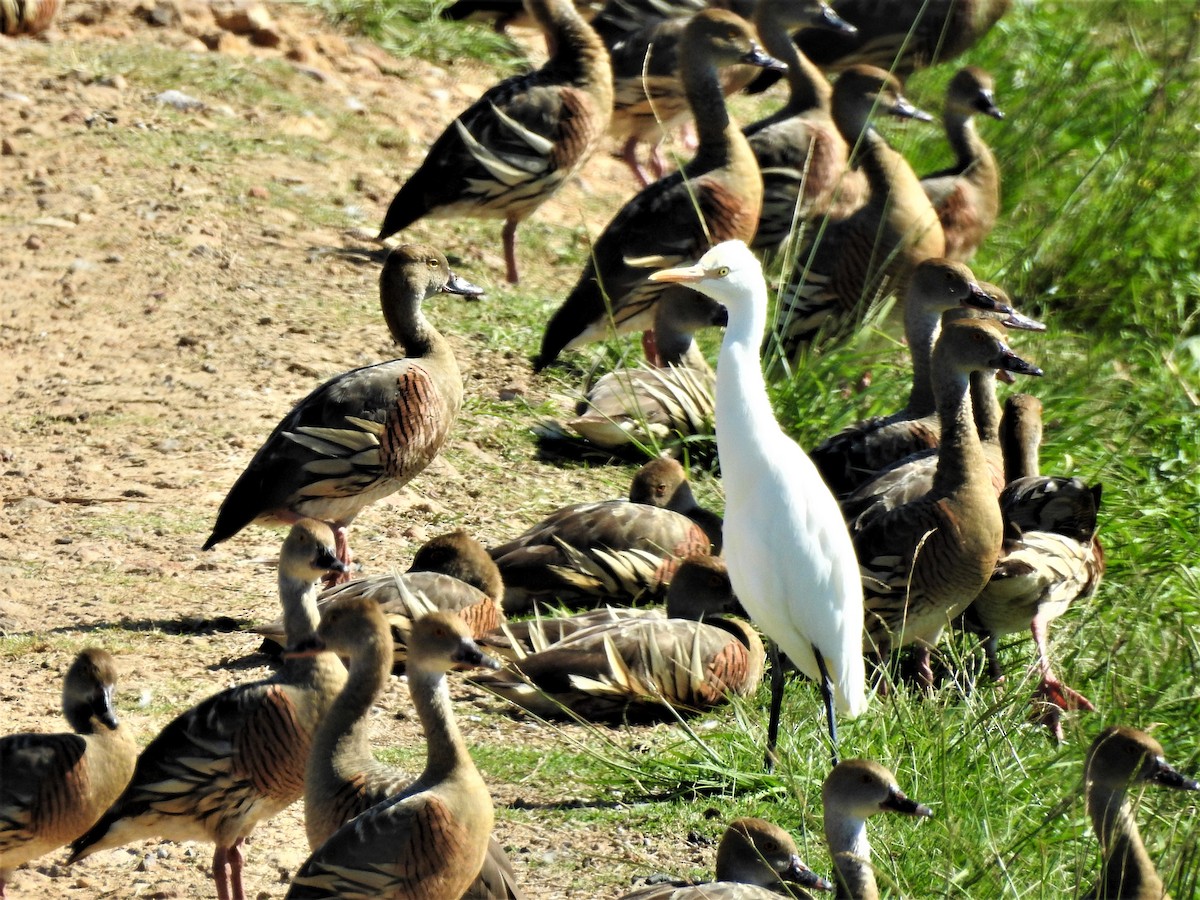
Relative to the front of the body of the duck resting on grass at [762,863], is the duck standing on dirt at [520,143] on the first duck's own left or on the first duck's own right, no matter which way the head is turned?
on the first duck's own left

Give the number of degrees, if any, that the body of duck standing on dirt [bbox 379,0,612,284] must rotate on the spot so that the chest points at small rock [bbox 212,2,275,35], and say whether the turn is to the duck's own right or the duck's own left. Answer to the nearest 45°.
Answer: approximately 135° to the duck's own left

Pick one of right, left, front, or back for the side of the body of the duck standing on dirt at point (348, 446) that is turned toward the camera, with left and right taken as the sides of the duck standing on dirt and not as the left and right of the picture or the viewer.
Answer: right

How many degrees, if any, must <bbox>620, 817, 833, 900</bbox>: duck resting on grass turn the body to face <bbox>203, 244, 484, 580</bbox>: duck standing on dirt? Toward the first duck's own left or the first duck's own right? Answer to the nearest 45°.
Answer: approximately 135° to the first duck's own left

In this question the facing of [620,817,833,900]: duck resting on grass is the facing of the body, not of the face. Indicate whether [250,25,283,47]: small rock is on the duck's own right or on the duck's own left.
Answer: on the duck's own left

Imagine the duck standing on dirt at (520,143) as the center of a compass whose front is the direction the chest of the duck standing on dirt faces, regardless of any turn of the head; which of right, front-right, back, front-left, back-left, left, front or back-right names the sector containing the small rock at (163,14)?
back-left

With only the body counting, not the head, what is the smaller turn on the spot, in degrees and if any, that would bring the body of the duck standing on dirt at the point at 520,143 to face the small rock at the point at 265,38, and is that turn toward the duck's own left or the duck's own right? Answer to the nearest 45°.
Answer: approximately 135° to the duck's own left

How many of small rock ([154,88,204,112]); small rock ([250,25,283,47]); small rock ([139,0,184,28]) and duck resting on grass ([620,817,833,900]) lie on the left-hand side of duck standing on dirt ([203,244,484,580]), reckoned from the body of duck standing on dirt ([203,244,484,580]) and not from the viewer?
3

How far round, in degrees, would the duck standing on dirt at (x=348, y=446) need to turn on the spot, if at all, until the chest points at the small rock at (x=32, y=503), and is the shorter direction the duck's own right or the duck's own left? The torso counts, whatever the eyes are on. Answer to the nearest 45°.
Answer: approximately 180°

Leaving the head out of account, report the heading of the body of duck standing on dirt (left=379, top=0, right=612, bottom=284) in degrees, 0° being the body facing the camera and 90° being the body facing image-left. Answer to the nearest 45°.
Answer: approximately 270°

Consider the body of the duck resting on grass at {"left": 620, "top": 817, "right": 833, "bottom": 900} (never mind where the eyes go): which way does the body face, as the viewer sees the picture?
to the viewer's right
